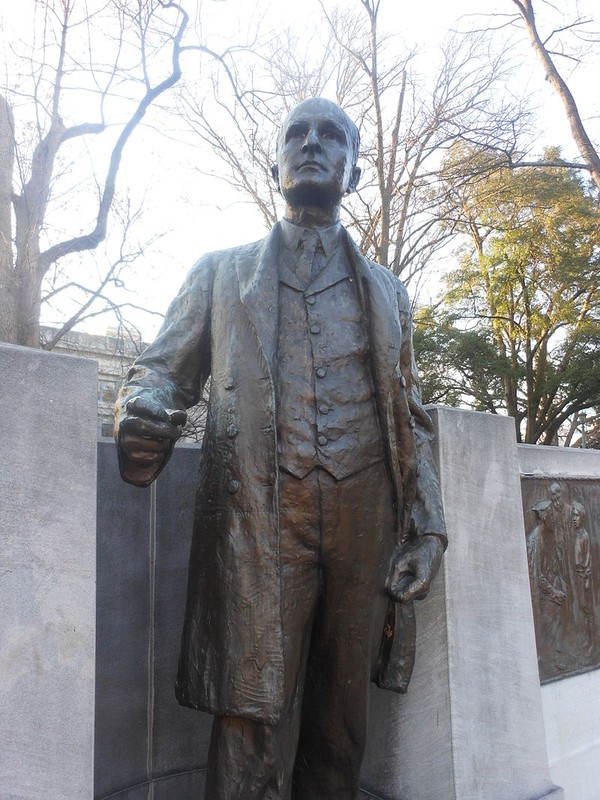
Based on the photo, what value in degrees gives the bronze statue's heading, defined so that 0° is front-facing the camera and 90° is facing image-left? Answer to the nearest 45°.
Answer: approximately 0°

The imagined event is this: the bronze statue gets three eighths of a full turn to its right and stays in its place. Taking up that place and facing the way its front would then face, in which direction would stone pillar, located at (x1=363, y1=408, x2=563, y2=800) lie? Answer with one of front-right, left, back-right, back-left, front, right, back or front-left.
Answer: right

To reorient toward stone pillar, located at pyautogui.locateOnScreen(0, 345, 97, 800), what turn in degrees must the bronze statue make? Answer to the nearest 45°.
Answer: approximately 90° to its right
